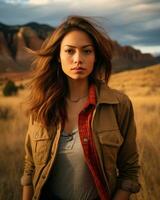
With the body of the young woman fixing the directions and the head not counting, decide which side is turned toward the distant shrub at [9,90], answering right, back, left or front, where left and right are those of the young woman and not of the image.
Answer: back

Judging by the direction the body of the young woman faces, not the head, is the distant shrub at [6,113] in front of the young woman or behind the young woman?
behind

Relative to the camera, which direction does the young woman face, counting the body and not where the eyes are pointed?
toward the camera
